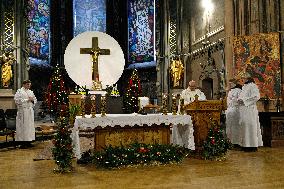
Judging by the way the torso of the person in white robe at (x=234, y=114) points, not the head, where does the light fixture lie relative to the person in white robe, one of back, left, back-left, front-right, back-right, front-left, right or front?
right

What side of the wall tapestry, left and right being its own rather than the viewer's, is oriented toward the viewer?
front

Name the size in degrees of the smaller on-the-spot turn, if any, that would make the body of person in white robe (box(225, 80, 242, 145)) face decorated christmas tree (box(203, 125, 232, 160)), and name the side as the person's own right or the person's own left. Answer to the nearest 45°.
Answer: approximately 90° to the person's own left

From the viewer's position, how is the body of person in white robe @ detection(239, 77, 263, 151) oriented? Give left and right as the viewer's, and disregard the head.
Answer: facing to the left of the viewer

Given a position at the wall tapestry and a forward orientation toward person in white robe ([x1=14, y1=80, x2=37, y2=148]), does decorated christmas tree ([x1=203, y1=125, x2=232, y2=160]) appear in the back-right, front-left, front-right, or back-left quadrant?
front-left

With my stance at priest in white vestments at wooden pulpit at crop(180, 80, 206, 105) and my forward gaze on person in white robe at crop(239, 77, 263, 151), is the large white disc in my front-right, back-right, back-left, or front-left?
back-left

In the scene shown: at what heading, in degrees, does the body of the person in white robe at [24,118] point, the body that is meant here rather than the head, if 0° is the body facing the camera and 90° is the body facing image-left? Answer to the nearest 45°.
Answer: approximately 315°

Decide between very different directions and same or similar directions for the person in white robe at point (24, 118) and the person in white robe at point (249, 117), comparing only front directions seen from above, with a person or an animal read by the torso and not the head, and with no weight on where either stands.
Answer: very different directions

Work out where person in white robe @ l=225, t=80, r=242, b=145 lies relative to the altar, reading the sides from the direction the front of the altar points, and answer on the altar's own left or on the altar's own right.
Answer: on the altar's own left

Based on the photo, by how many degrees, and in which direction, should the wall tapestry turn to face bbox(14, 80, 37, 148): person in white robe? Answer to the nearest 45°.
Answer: approximately 45° to its right

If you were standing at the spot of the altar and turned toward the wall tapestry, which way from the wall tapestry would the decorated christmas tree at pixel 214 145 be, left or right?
right

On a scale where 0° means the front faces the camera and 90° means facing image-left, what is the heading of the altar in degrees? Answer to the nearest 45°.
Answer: approximately 0°
